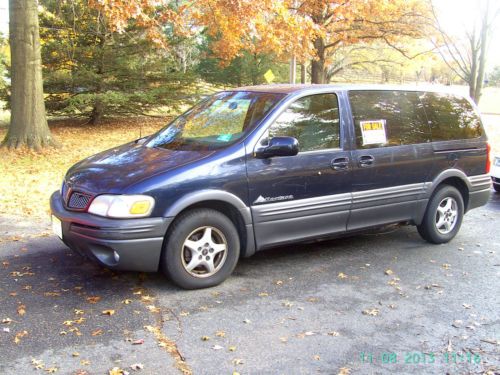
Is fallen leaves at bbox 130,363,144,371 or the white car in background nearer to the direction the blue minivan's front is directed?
the fallen leaves

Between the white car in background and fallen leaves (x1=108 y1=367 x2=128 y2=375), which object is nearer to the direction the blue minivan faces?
the fallen leaves

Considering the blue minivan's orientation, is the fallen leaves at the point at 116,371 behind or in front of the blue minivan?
in front

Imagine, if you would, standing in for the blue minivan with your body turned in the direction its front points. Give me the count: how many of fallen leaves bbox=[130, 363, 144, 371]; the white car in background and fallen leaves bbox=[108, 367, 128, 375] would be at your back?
1

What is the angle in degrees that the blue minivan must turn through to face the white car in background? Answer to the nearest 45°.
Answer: approximately 180°

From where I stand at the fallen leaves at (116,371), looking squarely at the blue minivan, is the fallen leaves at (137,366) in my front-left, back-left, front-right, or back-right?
front-right

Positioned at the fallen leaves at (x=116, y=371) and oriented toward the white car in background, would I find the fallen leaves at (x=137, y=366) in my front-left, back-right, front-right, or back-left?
front-right

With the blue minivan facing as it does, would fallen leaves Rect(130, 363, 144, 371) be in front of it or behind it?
in front

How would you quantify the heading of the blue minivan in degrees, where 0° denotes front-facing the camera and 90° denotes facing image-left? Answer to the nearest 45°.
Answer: approximately 45°
